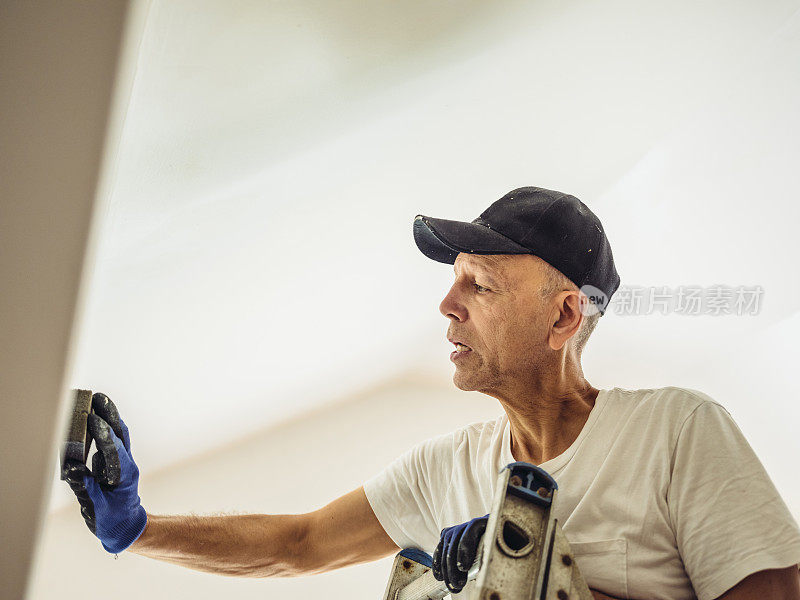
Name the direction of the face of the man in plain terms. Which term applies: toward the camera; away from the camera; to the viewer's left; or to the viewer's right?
to the viewer's left

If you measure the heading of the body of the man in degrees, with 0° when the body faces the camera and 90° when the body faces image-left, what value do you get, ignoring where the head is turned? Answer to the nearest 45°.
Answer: approximately 45°
